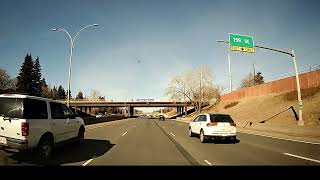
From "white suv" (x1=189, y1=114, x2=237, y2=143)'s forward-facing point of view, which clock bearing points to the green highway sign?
The green highway sign is roughly at 2 o'clock from the white suv.

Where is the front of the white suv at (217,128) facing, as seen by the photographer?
facing away from the viewer and to the left of the viewer

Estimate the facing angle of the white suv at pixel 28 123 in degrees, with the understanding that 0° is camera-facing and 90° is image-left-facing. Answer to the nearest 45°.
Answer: approximately 225°

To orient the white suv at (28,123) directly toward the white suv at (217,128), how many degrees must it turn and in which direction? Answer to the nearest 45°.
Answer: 0° — it already faces it

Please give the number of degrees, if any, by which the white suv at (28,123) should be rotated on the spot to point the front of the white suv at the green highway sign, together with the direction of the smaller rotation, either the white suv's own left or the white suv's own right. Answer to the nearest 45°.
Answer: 0° — it already faces it
